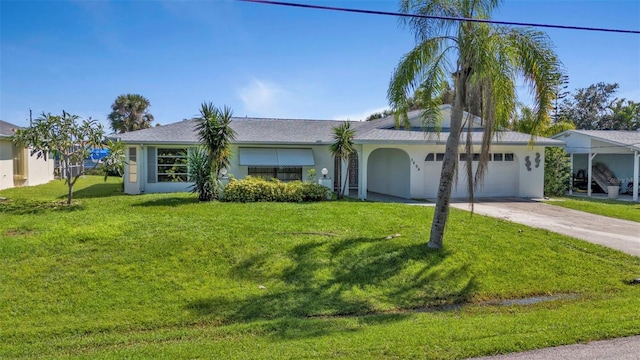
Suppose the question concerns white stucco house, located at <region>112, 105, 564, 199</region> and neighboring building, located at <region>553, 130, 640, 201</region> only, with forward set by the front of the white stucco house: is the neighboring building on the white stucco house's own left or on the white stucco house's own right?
on the white stucco house's own left

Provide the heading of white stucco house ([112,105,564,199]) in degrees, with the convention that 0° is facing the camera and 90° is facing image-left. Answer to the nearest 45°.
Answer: approximately 0°

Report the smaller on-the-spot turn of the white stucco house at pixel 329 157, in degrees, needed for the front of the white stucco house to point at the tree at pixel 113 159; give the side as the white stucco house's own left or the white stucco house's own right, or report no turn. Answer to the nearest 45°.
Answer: approximately 45° to the white stucco house's own right

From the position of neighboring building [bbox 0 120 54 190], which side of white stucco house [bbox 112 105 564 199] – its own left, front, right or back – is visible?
right

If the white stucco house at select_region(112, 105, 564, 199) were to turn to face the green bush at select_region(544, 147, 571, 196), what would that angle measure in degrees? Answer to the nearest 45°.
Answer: approximately 90° to its left

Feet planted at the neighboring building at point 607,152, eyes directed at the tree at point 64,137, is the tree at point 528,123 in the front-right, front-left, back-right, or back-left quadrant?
front-right

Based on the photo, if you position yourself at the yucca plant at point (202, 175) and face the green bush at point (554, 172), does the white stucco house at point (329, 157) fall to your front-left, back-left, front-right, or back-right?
front-left

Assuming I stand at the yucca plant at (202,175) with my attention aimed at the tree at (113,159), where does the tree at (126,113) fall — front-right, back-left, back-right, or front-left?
front-right

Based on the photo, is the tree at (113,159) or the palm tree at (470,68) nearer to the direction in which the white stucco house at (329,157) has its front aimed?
the palm tree

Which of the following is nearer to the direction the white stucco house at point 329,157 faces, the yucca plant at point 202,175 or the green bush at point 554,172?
the yucca plant

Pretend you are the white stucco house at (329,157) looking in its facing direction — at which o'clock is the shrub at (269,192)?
The shrub is roughly at 1 o'clock from the white stucco house.

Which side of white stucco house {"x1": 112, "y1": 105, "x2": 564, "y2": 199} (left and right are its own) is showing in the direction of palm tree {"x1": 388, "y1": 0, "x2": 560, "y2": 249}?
front
